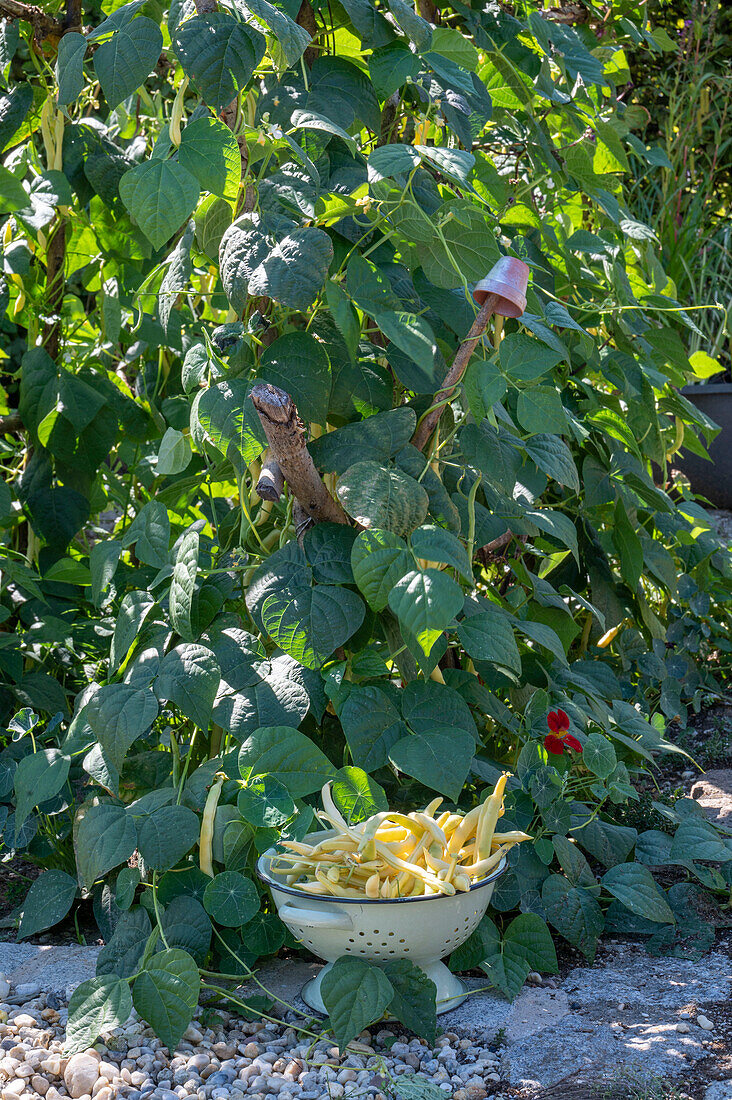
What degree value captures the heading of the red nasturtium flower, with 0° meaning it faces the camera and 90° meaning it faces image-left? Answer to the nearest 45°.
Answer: approximately 0°

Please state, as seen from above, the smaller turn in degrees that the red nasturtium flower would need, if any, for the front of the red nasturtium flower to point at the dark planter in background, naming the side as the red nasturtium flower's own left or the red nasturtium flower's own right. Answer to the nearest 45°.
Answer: approximately 180°
